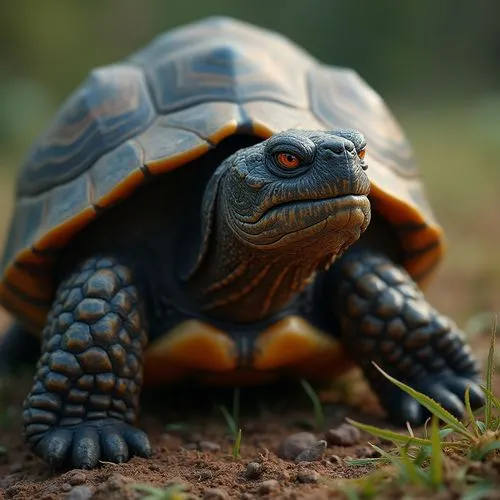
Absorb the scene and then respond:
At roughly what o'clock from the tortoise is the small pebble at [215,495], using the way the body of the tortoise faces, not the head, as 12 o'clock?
The small pebble is roughly at 12 o'clock from the tortoise.

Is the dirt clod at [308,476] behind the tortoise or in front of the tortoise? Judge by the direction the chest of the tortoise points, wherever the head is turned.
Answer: in front

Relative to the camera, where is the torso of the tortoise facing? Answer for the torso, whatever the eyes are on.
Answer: toward the camera

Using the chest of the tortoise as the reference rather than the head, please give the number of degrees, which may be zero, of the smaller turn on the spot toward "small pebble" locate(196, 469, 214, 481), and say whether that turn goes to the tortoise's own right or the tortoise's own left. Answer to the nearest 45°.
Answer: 0° — it already faces it

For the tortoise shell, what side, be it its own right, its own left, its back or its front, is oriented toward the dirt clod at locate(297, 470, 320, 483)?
front

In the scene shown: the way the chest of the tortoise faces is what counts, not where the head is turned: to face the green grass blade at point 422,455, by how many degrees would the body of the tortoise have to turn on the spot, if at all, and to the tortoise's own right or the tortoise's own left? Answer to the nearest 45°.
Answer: approximately 45° to the tortoise's own left

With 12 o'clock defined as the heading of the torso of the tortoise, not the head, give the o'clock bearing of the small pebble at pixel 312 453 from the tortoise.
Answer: The small pebble is roughly at 11 o'clock from the tortoise.

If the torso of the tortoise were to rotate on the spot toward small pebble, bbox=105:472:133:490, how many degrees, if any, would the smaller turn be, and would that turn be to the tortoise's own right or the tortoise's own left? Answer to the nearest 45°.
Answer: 0° — it already faces it
